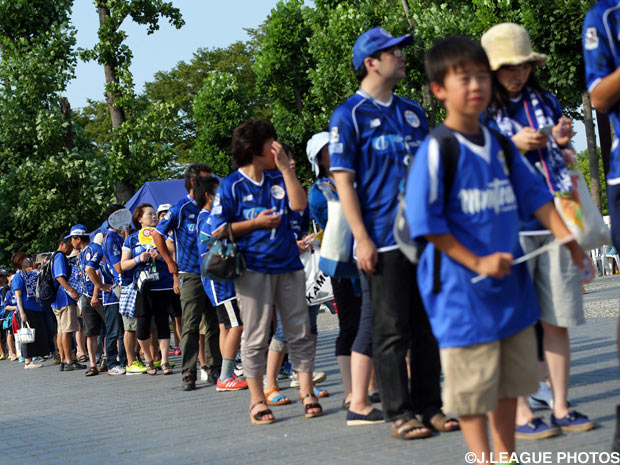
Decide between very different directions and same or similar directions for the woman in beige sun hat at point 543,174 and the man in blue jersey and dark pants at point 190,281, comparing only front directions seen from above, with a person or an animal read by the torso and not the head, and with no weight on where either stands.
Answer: same or similar directions

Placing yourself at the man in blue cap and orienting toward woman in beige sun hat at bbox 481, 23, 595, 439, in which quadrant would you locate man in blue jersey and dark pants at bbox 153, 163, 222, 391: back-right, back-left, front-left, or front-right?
back-left

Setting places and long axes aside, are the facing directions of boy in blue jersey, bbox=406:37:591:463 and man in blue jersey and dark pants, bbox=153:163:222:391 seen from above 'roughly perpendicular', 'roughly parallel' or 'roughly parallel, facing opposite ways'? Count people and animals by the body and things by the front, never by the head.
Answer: roughly parallel

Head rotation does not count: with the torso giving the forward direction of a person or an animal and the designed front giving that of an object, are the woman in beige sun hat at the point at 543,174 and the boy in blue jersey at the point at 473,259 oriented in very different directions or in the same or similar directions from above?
same or similar directions

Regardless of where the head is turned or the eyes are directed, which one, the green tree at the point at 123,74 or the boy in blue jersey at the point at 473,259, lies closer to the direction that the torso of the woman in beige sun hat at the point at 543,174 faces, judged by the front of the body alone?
the boy in blue jersey

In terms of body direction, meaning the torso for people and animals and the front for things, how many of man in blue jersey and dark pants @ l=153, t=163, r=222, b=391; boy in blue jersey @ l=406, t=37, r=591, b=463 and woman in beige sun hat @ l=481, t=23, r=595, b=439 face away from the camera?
0
